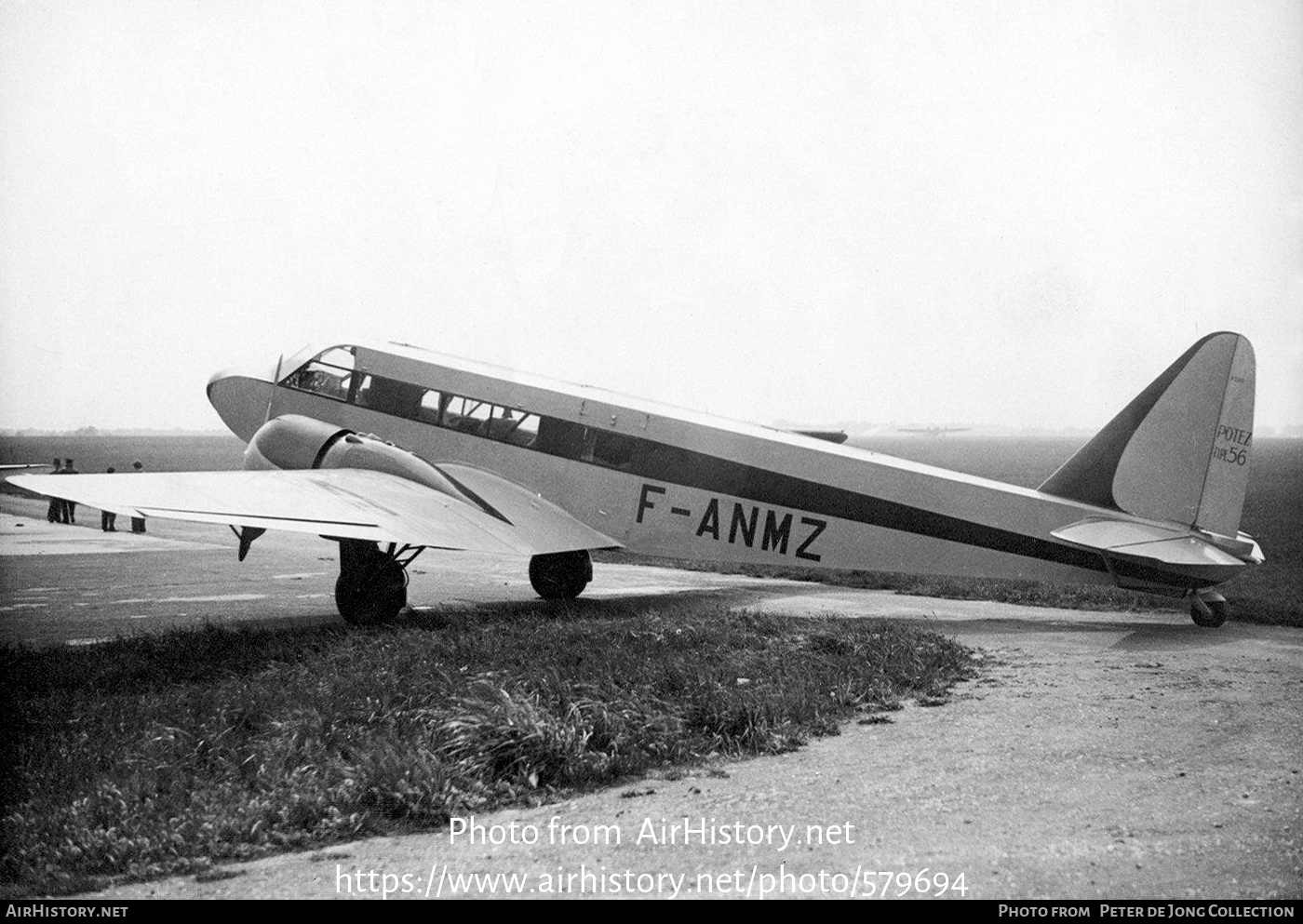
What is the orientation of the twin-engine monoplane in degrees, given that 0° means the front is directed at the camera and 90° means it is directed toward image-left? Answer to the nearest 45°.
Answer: approximately 135°
